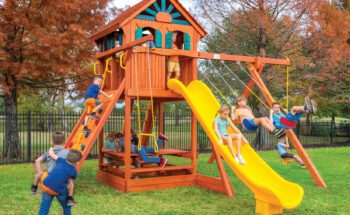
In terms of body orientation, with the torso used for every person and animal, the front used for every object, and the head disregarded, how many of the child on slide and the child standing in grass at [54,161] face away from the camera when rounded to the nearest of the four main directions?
1

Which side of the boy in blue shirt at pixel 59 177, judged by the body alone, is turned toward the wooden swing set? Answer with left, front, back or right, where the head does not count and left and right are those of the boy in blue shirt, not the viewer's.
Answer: front

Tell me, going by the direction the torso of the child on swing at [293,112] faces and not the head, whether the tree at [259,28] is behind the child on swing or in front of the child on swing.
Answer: behind

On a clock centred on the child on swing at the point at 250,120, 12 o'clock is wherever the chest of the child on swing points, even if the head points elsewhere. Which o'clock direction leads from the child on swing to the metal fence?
The metal fence is roughly at 7 o'clock from the child on swing.

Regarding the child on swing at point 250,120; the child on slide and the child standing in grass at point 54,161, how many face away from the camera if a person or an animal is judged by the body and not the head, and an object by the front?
1

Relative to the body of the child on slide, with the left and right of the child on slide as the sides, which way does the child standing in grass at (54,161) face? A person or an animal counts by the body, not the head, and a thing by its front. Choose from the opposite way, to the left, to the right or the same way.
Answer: the opposite way

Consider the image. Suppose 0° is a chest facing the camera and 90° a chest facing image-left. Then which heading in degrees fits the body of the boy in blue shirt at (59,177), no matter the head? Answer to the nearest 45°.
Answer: approximately 225°

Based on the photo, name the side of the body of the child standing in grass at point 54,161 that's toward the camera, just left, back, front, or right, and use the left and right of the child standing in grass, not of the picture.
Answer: back

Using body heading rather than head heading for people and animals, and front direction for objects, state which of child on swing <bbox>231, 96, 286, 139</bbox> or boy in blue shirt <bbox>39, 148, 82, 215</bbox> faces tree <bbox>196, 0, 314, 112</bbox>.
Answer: the boy in blue shirt

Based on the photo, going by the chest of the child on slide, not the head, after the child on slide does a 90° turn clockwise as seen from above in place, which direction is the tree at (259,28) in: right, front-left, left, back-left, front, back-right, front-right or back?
back-right

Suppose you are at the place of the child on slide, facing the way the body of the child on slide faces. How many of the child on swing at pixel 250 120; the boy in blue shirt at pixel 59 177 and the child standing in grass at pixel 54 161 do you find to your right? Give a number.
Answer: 2
